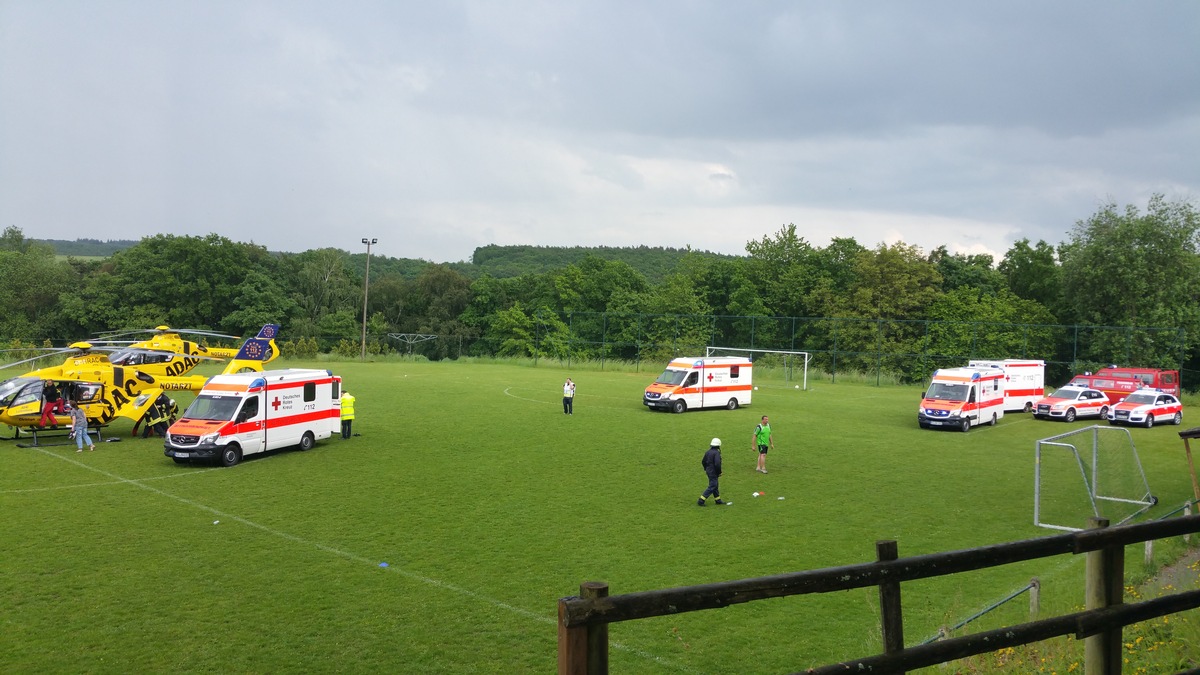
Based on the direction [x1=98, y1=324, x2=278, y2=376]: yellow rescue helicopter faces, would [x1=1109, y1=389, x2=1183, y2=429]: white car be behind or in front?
behind

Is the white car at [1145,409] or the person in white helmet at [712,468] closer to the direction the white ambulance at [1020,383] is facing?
the person in white helmet

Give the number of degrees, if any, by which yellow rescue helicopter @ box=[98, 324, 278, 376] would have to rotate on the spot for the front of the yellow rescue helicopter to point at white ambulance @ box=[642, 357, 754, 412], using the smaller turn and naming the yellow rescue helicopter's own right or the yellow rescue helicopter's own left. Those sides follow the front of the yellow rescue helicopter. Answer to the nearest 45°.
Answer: approximately 180°

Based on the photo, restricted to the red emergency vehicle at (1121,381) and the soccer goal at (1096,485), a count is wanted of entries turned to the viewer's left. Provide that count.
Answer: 2

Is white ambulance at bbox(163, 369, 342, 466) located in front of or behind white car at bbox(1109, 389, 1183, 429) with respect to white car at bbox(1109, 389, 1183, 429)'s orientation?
in front

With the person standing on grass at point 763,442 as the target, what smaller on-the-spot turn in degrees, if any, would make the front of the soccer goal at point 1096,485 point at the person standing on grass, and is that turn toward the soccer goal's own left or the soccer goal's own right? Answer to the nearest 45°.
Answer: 0° — it already faces them

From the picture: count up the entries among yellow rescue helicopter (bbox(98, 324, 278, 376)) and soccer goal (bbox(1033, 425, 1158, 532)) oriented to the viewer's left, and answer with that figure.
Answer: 2

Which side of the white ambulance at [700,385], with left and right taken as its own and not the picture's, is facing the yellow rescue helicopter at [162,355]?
front

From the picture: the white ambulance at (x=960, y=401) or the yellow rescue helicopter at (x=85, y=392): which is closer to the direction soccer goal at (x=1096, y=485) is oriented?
the yellow rescue helicopter

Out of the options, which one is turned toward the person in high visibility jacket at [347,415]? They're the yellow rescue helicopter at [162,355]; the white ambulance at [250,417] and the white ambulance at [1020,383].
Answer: the white ambulance at [1020,383]

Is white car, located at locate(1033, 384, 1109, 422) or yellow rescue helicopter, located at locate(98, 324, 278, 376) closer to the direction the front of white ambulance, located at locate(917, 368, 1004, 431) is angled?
the yellow rescue helicopter

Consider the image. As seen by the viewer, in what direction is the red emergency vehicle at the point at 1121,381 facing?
to the viewer's left

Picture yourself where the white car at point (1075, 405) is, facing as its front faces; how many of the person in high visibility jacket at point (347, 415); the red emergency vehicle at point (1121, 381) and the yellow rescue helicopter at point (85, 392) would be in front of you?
2

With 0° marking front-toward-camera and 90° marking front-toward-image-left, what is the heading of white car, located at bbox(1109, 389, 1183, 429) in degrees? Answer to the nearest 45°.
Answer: approximately 45°

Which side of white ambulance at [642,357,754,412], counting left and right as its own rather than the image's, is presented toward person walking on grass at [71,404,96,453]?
front

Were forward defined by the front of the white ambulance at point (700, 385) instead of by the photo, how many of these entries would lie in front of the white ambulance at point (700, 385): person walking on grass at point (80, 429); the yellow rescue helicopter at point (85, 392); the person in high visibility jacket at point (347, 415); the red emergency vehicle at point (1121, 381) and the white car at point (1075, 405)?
3

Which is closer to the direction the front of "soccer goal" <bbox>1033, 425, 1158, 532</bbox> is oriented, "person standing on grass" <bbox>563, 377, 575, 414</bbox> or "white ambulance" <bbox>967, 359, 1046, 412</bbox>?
the person standing on grass

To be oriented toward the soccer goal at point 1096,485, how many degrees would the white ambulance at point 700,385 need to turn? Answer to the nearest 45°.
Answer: approximately 90° to its left
